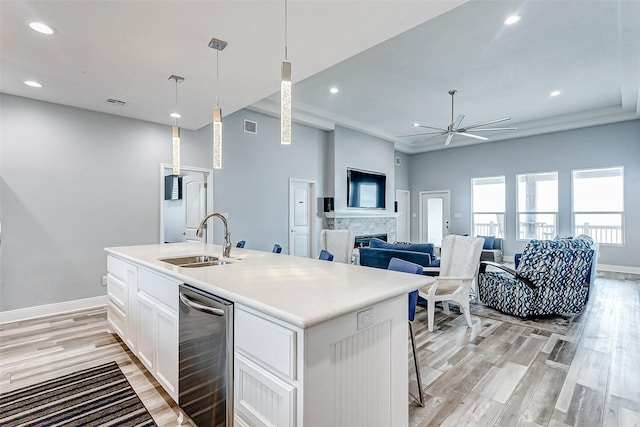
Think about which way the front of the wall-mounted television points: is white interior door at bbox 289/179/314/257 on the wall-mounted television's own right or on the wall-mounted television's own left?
on the wall-mounted television's own right

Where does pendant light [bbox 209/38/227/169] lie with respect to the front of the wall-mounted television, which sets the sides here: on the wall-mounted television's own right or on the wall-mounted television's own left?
on the wall-mounted television's own right

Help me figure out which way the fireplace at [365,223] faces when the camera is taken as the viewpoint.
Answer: facing the viewer and to the right of the viewer

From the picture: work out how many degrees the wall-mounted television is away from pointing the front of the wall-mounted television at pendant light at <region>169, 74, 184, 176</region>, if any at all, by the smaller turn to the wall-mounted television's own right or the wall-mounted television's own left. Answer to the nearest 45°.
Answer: approximately 45° to the wall-mounted television's own right

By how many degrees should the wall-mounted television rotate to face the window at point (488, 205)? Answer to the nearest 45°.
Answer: approximately 45° to its left

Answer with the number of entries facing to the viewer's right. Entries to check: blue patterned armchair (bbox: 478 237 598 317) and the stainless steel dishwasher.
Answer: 0

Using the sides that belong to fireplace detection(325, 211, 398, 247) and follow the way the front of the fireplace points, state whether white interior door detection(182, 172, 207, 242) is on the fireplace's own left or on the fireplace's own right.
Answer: on the fireplace's own right

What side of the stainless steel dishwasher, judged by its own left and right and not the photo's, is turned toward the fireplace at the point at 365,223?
back

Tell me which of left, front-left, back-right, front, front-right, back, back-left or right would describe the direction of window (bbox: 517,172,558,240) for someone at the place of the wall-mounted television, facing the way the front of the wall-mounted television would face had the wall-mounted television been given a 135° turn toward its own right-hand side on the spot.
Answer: back

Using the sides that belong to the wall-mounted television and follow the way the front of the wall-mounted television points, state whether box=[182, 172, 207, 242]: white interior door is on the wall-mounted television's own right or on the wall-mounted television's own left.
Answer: on the wall-mounted television's own right

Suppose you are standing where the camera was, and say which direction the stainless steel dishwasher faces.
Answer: facing the viewer and to the left of the viewer

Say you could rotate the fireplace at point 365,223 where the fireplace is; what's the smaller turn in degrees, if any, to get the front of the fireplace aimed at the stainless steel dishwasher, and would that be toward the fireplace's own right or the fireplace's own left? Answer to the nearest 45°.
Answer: approximately 45° to the fireplace's own right

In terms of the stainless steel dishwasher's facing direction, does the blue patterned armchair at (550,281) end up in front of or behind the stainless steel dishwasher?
behind

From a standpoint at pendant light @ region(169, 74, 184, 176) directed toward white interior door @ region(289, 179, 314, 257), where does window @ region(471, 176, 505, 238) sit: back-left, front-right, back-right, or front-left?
front-right
